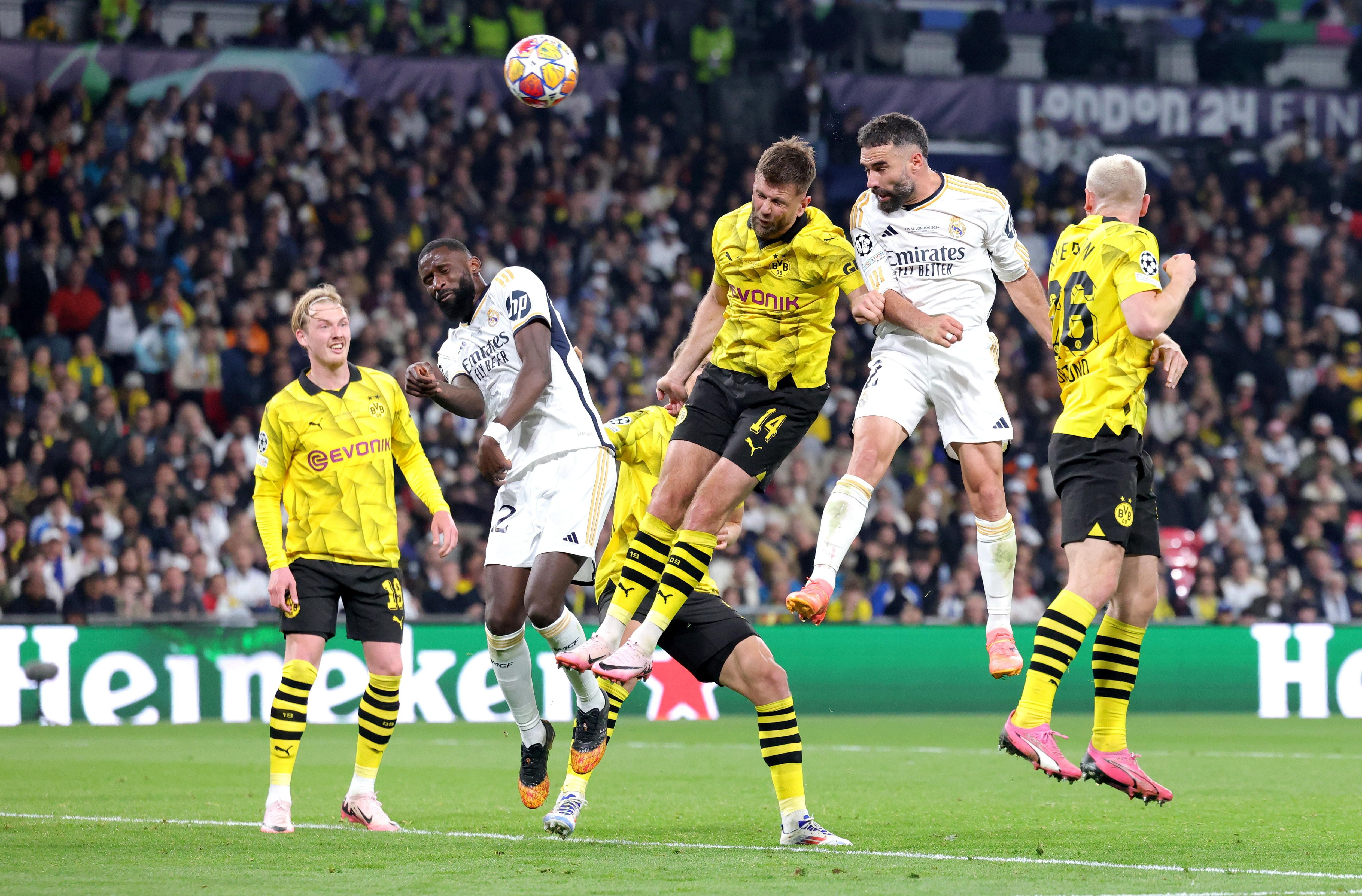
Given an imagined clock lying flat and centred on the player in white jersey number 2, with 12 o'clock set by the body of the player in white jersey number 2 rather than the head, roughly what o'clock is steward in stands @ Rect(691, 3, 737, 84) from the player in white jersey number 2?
The steward in stands is roughly at 5 o'clock from the player in white jersey number 2.

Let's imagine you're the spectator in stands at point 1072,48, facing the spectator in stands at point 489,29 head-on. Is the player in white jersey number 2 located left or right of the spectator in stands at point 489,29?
left

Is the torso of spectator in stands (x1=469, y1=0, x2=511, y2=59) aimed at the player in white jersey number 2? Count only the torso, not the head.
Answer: yes

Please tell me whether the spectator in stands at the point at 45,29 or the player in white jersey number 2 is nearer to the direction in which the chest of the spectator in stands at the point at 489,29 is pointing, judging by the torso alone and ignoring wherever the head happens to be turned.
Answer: the player in white jersey number 2

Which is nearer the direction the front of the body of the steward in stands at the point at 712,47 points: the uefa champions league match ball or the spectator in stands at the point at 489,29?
the uefa champions league match ball
